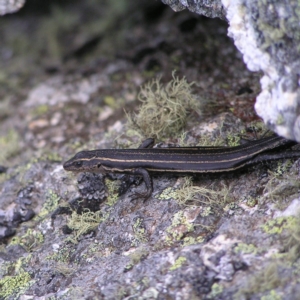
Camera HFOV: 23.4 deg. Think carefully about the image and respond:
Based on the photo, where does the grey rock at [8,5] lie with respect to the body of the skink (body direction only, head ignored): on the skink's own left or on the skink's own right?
on the skink's own right

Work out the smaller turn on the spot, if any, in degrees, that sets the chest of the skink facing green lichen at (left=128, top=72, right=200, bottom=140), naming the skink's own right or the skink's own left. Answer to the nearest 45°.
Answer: approximately 90° to the skink's own right

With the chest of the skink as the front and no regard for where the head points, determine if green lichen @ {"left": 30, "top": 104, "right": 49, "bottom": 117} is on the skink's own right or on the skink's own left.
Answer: on the skink's own right

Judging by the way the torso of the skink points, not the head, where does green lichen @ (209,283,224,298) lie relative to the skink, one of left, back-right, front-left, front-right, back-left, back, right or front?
left

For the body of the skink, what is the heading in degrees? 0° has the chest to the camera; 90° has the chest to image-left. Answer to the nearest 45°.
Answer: approximately 90°

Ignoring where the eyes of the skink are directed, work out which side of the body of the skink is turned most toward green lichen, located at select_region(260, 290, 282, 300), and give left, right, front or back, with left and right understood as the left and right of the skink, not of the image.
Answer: left

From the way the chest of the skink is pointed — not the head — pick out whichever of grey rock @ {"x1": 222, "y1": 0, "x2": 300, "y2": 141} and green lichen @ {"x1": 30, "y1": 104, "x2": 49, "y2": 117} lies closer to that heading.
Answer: the green lichen

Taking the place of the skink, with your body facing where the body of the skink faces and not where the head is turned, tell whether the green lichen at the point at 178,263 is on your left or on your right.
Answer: on your left
